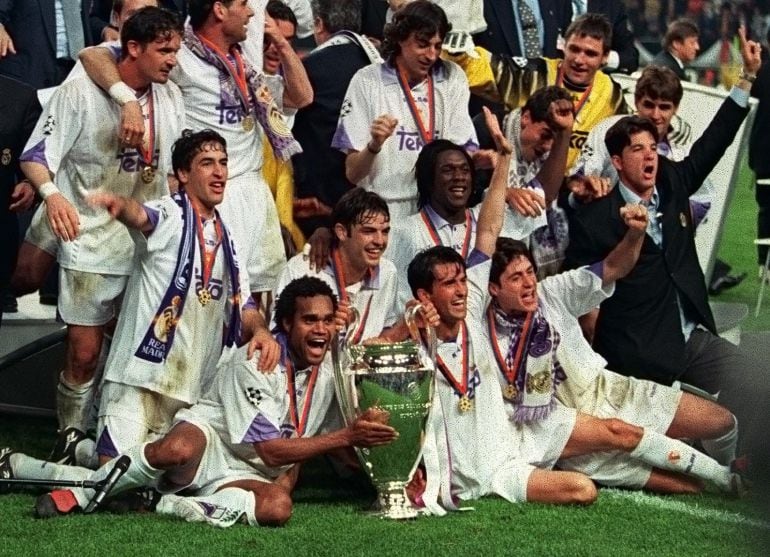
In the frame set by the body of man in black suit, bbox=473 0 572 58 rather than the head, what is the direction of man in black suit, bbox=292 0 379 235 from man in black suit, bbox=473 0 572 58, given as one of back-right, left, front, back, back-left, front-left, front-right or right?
front-right

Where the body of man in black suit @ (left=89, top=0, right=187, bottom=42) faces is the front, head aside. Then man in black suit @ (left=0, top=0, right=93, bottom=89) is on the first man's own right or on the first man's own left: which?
on the first man's own right

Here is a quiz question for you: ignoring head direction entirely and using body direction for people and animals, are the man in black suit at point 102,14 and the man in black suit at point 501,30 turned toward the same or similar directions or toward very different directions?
same or similar directions

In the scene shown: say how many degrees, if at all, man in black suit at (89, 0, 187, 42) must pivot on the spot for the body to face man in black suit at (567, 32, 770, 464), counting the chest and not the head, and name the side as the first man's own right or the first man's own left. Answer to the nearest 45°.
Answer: approximately 45° to the first man's own left

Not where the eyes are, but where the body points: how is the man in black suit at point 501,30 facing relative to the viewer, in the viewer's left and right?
facing the viewer

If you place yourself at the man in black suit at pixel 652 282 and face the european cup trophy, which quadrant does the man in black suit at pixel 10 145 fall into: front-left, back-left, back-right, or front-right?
front-right

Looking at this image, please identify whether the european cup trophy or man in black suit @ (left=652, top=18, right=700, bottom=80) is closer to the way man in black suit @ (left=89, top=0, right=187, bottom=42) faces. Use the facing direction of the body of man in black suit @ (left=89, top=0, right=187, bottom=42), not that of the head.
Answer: the european cup trophy

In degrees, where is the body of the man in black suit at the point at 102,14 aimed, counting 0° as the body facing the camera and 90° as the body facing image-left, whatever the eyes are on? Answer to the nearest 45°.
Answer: approximately 0°

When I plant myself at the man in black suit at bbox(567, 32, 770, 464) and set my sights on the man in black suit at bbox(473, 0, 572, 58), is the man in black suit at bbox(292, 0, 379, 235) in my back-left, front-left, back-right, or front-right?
front-left

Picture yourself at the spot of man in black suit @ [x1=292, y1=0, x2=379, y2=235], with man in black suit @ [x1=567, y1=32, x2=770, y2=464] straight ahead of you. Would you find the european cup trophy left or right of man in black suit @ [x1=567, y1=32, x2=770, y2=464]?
right
